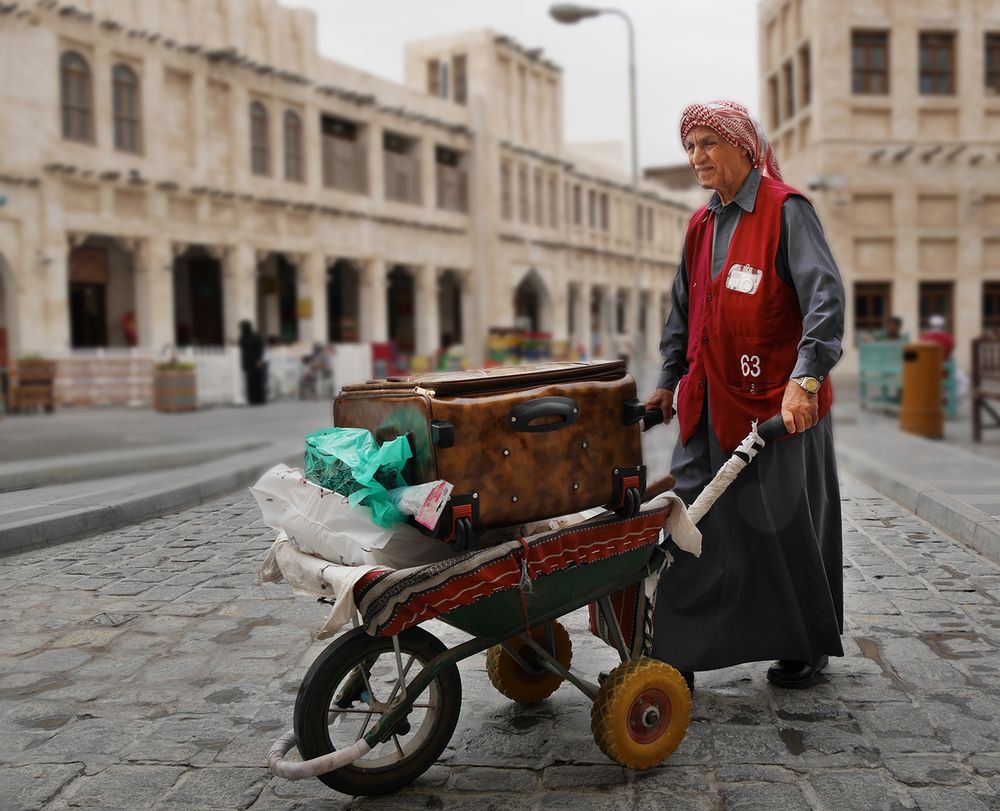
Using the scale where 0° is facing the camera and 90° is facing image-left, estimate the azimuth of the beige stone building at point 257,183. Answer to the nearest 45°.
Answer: approximately 315°

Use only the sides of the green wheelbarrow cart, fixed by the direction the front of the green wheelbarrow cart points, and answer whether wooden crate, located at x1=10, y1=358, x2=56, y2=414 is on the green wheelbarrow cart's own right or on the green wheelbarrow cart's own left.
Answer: on the green wheelbarrow cart's own right

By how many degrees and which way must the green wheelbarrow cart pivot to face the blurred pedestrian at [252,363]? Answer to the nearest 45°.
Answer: approximately 135° to its right

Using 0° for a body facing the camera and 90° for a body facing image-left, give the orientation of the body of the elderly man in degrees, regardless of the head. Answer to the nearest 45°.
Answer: approximately 45°

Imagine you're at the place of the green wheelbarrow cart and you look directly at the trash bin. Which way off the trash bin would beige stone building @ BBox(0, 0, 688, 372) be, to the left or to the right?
left
